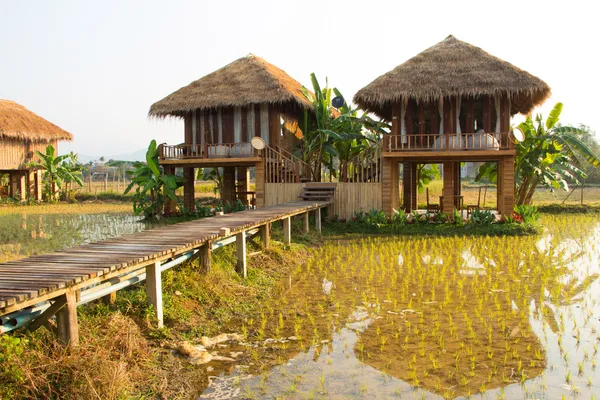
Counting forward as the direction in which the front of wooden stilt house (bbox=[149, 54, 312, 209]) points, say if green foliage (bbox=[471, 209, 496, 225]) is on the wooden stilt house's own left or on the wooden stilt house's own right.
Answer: on the wooden stilt house's own left

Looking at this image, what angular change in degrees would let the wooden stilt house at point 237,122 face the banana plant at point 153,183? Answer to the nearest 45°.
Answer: approximately 90° to its right

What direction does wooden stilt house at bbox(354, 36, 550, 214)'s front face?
toward the camera

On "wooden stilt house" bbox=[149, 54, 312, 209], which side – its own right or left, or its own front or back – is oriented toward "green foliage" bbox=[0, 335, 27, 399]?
front

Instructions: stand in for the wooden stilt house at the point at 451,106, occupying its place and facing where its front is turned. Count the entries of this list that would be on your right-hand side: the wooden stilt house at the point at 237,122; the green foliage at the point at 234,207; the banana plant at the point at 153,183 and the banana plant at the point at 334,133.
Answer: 4

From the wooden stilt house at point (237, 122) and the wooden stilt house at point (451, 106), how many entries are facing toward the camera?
2

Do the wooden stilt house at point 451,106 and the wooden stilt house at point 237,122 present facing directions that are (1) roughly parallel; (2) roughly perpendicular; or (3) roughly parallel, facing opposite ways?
roughly parallel

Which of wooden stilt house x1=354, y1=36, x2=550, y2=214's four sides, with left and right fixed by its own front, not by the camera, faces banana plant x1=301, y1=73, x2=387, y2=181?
right

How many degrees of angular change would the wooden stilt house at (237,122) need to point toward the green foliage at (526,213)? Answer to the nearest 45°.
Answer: approximately 45° to its left

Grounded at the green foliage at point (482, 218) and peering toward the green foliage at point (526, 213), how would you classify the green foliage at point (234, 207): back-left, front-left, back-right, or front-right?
back-left

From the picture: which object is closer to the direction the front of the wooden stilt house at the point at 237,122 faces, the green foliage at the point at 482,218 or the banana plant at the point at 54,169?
the green foliage

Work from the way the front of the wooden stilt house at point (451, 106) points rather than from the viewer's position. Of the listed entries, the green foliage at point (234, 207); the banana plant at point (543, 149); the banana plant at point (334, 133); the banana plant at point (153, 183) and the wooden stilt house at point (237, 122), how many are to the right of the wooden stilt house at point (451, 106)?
4

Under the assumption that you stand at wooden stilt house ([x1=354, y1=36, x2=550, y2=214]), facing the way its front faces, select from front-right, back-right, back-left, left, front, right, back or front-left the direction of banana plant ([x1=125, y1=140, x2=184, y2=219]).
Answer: right

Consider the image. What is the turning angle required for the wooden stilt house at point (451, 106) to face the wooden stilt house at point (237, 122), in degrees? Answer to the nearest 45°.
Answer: approximately 90° to its right

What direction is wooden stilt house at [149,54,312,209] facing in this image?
toward the camera

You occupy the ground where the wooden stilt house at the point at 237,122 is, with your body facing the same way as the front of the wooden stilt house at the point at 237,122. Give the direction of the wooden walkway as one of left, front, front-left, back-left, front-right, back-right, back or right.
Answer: front
